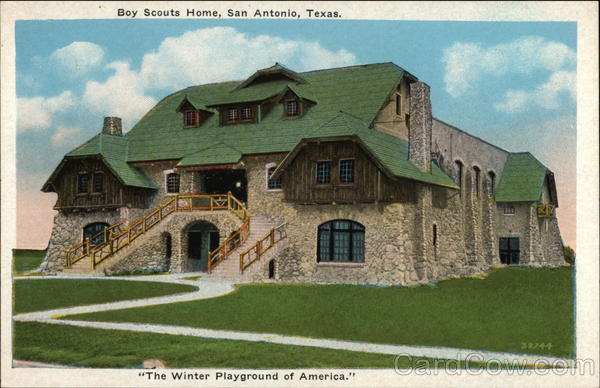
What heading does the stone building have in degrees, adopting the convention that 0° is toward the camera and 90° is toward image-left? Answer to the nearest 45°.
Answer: approximately 45°
